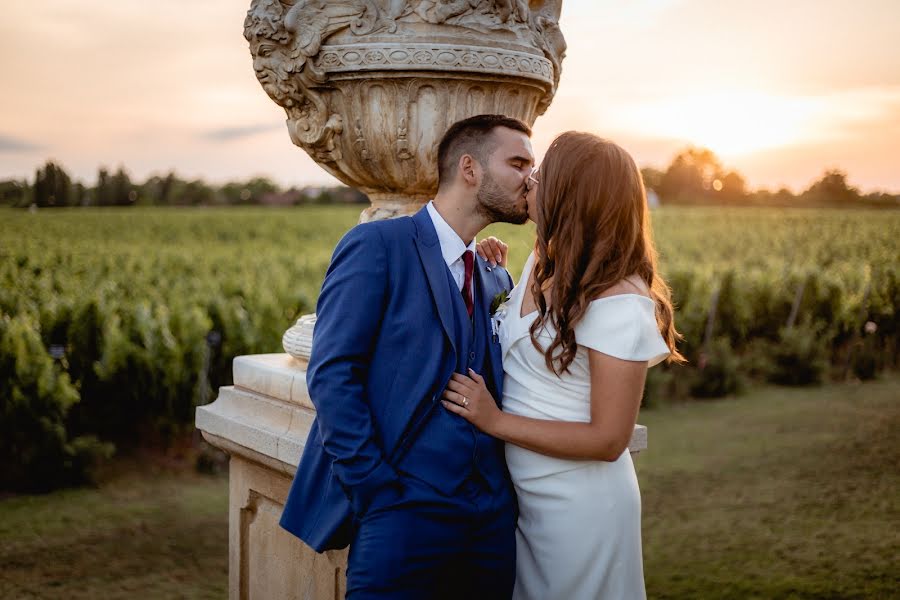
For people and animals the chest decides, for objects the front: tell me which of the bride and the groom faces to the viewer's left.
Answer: the bride

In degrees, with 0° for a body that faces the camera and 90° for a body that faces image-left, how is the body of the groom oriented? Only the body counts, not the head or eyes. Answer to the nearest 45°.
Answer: approximately 315°

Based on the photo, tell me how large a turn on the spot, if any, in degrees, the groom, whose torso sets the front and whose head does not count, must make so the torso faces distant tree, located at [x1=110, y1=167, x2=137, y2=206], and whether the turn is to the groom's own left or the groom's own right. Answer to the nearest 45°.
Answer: approximately 135° to the groom's own left

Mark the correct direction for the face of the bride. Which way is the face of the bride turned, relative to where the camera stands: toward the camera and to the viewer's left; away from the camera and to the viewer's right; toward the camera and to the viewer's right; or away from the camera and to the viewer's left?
away from the camera and to the viewer's left

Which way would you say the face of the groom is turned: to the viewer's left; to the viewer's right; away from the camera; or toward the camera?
to the viewer's right

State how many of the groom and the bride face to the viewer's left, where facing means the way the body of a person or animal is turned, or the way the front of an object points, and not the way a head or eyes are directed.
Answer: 1

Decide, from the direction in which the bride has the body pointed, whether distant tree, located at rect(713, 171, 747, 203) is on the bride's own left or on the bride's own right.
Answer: on the bride's own right

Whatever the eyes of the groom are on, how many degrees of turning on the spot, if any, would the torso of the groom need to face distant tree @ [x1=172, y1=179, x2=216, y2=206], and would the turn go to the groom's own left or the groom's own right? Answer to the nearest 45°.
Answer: approximately 135° to the groom's own left

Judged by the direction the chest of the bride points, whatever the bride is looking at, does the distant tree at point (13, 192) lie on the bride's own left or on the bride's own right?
on the bride's own right

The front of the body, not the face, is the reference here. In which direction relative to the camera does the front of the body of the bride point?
to the viewer's left

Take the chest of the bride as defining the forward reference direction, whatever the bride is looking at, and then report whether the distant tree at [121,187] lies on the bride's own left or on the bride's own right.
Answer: on the bride's own right

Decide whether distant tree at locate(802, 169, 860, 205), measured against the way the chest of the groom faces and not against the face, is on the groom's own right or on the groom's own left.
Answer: on the groom's own left

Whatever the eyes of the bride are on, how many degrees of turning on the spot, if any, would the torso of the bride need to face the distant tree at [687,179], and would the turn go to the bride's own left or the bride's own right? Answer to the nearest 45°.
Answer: approximately 90° to the bride's own right

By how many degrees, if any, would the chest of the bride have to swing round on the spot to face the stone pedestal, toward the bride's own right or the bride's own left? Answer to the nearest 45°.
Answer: approximately 45° to the bride's own right

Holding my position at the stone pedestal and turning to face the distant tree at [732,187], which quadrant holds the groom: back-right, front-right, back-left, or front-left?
back-right

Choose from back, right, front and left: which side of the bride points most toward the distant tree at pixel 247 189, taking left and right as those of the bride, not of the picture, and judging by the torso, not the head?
right
